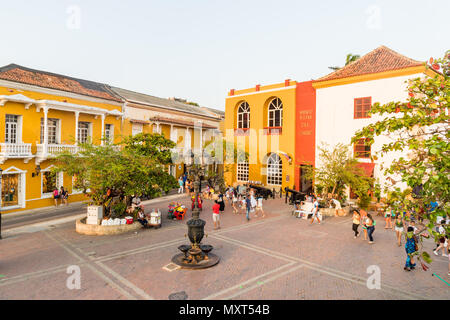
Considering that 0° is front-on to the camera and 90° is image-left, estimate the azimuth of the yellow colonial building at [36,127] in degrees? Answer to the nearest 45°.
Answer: approximately 315°

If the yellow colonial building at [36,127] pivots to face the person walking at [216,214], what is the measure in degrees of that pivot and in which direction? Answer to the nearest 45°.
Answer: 0° — it already faces them

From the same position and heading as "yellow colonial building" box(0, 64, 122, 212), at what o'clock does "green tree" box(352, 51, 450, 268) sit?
The green tree is roughly at 1 o'clock from the yellow colonial building.

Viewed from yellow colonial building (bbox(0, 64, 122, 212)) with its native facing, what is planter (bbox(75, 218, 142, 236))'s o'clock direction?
The planter is roughly at 1 o'clock from the yellow colonial building.
